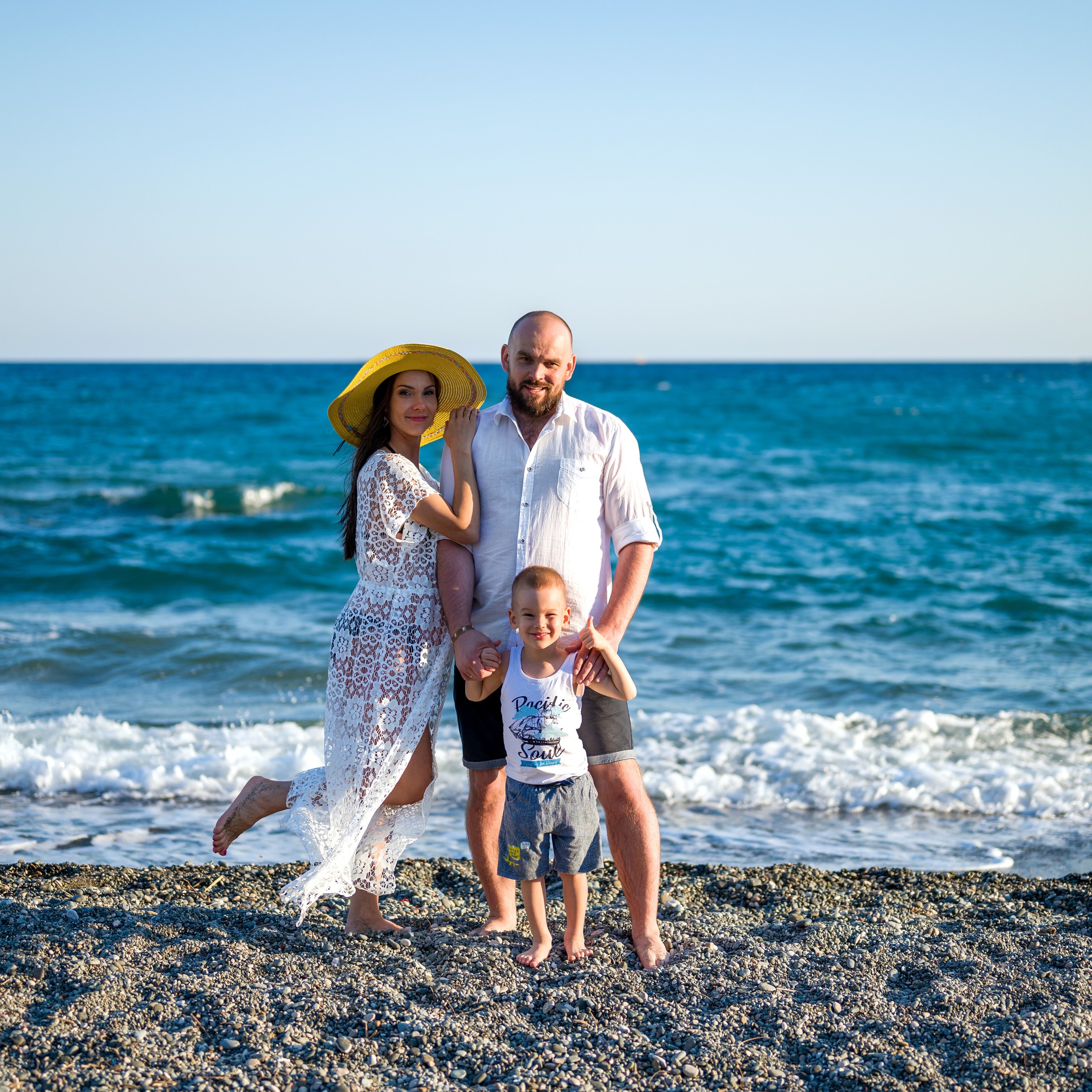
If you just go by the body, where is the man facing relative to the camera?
toward the camera

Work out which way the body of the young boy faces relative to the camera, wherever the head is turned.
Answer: toward the camera

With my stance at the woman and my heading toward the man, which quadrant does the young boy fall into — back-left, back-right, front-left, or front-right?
front-right

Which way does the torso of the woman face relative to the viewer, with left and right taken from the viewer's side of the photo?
facing to the right of the viewer

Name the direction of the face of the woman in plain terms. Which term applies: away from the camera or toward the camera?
toward the camera
